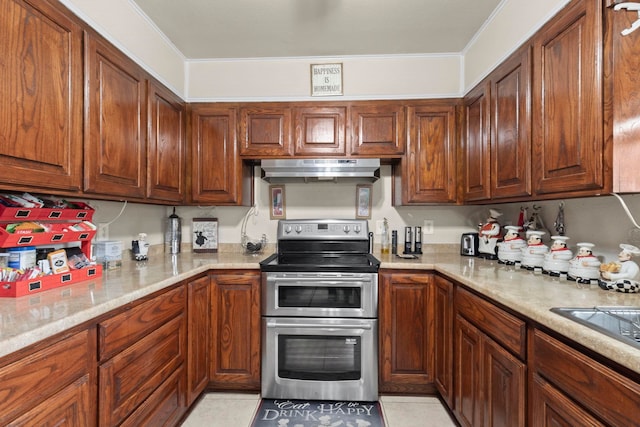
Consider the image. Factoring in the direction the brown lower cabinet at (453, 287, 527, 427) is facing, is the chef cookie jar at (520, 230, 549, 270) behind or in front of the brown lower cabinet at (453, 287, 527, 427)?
behind

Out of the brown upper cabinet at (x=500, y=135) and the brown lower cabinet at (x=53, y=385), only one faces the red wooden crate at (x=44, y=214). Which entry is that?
the brown upper cabinet

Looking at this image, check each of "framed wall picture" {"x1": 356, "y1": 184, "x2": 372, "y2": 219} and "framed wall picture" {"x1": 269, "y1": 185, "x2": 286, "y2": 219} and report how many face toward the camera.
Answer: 2

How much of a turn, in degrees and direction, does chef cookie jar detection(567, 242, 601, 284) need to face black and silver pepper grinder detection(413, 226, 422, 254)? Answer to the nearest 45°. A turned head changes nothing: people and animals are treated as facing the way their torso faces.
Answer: approximately 90° to its right

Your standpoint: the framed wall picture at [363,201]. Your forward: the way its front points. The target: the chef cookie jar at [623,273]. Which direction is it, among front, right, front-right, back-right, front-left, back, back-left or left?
front-left

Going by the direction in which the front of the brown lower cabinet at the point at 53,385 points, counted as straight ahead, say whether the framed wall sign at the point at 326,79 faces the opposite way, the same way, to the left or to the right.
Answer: to the right

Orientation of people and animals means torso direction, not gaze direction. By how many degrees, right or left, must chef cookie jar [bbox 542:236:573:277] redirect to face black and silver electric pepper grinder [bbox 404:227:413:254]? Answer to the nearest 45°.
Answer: approximately 90° to its right

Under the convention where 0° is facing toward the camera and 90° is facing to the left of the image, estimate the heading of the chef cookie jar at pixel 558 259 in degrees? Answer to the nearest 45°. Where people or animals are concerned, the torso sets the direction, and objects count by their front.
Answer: approximately 45°

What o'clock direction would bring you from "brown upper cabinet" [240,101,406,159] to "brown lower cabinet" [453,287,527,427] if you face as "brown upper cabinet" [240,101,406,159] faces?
The brown lower cabinet is roughly at 11 o'clock from the brown upper cabinet.

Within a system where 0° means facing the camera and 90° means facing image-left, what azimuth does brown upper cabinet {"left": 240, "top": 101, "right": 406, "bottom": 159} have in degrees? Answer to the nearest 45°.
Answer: approximately 0°

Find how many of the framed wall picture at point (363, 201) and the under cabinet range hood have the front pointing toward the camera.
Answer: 2

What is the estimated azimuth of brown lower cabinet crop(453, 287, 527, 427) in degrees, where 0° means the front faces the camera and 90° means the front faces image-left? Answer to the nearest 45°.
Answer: approximately 45°
